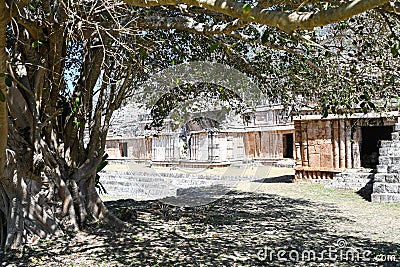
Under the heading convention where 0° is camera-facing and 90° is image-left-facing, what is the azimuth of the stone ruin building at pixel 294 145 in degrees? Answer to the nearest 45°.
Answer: approximately 45°
